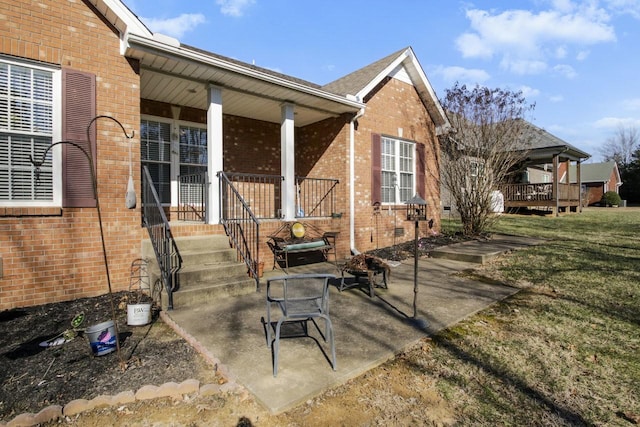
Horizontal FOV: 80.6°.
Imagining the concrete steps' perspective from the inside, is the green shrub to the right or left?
on its left

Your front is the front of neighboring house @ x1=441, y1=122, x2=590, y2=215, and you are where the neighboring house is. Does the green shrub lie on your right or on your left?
on your left

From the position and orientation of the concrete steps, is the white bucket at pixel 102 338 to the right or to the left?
on its right

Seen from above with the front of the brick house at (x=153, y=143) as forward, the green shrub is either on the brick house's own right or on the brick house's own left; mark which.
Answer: on the brick house's own left

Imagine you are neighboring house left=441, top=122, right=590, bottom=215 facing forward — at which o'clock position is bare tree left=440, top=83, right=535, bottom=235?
The bare tree is roughly at 2 o'clock from the neighboring house.

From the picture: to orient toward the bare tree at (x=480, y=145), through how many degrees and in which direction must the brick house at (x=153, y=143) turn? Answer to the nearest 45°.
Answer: approximately 45° to its left

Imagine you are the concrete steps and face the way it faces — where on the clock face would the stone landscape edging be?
The stone landscape edging is roughly at 2 o'clock from the concrete steps.
